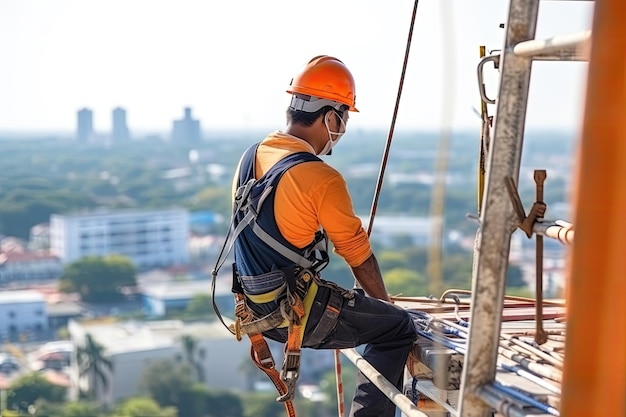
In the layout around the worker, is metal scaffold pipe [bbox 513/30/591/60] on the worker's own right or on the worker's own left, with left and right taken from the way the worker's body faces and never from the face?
on the worker's own right

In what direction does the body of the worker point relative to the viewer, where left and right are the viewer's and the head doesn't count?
facing away from the viewer and to the right of the viewer

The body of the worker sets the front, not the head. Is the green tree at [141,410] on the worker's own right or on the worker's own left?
on the worker's own left

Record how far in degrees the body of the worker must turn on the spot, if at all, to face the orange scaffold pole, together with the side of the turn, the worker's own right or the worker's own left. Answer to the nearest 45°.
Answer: approximately 135° to the worker's own right

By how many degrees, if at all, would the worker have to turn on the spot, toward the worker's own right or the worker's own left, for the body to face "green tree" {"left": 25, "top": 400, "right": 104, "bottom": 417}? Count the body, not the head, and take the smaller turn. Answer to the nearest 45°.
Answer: approximately 45° to the worker's own left

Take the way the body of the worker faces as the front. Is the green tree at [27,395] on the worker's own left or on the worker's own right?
on the worker's own left
